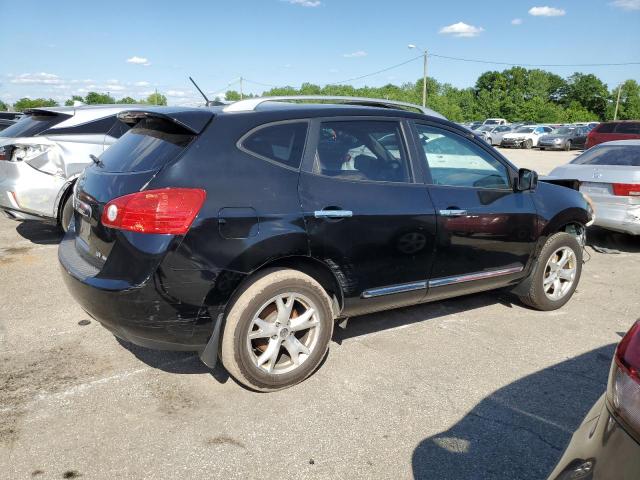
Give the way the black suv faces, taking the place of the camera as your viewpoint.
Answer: facing away from the viewer and to the right of the viewer

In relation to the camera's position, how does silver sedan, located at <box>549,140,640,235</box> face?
facing away from the viewer and to the right of the viewer

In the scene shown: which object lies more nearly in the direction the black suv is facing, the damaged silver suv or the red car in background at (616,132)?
the red car in background

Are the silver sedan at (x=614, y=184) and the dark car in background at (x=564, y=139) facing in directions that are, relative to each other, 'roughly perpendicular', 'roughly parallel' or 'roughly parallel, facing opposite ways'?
roughly parallel, facing opposite ways

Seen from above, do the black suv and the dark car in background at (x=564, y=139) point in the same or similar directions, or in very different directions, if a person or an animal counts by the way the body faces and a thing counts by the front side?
very different directions

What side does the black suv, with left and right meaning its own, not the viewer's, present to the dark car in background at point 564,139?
front

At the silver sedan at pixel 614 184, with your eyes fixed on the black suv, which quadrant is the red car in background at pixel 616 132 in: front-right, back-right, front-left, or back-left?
back-right

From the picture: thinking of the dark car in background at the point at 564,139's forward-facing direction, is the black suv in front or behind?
in front

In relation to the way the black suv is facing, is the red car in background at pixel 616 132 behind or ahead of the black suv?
ahead

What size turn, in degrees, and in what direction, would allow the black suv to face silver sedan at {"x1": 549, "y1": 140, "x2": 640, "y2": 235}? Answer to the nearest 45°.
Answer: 0° — it already faces it

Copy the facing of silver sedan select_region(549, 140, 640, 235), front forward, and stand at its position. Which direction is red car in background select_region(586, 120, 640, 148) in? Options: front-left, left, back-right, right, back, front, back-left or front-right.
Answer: front-left
